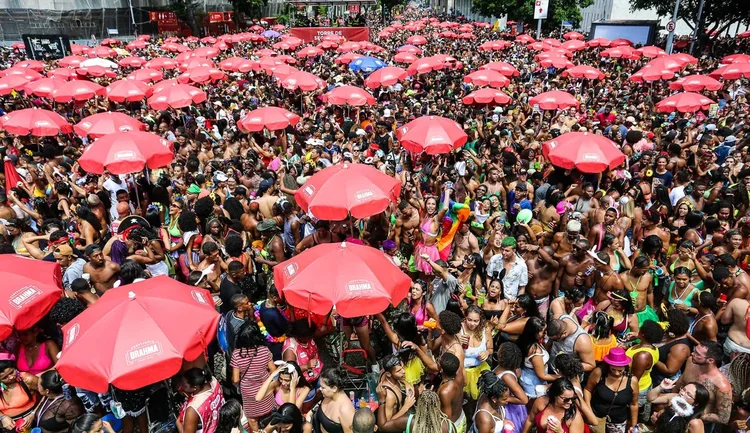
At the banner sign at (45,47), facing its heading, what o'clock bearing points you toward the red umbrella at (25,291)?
The red umbrella is roughly at 12 o'clock from the banner sign.

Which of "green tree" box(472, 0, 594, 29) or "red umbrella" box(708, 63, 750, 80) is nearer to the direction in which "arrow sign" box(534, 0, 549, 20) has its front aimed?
the red umbrella

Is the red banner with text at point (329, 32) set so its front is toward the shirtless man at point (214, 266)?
yes

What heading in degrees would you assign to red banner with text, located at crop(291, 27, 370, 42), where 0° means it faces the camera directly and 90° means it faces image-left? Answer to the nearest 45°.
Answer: approximately 0°

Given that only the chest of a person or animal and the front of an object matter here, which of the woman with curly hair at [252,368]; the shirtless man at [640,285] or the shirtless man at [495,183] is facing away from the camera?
the woman with curly hair

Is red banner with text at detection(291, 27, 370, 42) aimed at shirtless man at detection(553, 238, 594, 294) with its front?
yes

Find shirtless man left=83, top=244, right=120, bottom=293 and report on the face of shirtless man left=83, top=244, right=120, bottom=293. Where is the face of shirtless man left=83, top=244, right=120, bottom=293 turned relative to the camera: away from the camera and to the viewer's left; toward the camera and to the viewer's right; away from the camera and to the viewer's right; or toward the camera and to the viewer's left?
toward the camera and to the viewer's right

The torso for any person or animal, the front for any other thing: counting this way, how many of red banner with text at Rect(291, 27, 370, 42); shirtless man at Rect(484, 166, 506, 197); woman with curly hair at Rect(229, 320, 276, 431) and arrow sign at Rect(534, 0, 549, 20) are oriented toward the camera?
3

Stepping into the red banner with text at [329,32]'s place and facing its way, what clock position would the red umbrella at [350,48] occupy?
The red umbrella is roughly at 12 o'clock from the red banner with text.

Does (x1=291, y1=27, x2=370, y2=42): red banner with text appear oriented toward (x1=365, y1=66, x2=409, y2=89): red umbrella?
yes
